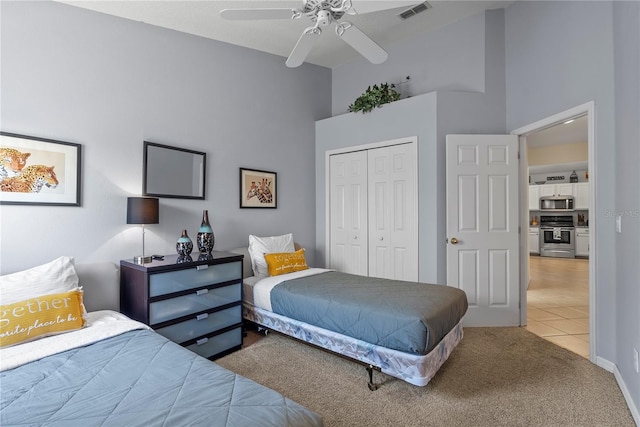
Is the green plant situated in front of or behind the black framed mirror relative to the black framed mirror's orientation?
in front

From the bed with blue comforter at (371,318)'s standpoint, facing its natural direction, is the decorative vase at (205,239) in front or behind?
behind

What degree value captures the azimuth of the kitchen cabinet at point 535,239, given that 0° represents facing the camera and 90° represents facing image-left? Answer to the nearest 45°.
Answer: approximately 0°

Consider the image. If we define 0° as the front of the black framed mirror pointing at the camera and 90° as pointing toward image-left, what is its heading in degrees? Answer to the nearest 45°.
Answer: approximately 315°

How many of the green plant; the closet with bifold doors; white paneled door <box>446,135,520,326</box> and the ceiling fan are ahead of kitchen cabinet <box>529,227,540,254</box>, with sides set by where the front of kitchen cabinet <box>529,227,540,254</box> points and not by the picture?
4

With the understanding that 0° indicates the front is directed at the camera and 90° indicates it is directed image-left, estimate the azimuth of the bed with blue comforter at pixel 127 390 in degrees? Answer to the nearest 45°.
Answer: approximately 315°

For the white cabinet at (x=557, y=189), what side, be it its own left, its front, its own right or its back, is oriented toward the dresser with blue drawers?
front

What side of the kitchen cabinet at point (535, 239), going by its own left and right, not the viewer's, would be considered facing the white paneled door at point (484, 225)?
front

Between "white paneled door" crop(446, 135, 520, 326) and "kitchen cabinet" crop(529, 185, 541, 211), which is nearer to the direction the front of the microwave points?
the white paneled door

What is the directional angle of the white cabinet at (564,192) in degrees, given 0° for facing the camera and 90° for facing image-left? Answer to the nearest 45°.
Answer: approximately 0°

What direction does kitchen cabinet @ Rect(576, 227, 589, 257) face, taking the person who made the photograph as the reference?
facing the viewer
